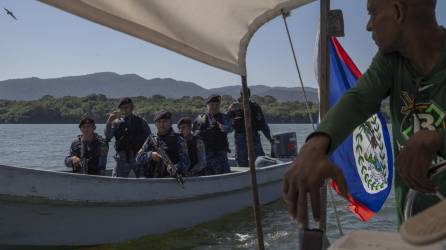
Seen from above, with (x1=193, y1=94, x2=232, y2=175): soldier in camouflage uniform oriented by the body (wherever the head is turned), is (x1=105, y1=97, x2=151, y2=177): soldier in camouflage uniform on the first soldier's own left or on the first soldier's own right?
on the first soldier's own right

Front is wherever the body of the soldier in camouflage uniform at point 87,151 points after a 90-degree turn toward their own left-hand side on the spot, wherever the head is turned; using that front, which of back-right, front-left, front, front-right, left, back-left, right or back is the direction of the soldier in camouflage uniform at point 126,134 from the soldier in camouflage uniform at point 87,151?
front-left

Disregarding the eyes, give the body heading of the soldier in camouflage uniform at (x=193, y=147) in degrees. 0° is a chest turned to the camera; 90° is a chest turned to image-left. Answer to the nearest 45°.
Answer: approximately 45°
